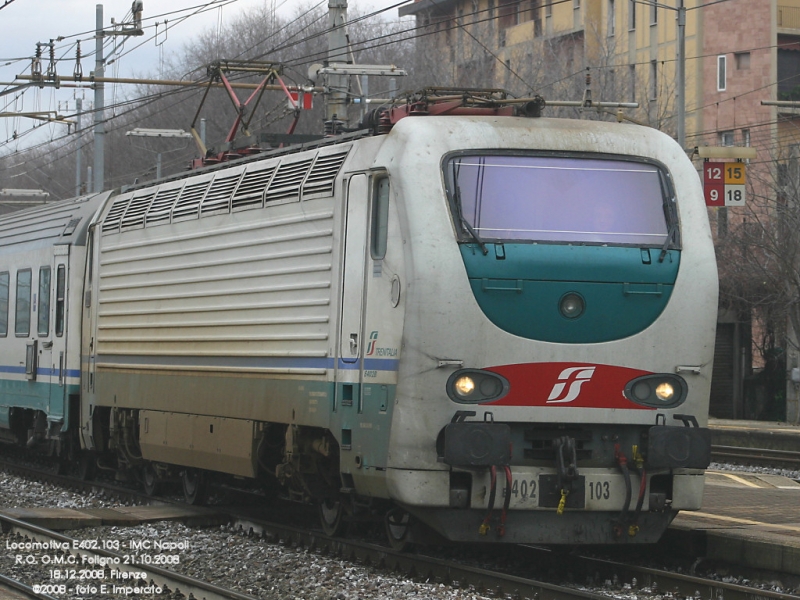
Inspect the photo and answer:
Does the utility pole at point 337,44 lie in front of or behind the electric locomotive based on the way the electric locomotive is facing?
behind

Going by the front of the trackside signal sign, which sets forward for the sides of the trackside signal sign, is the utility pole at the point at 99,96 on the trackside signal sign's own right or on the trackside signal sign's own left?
on the trackside signal sign's own right

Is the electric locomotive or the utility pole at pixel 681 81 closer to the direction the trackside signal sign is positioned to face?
the electric locomotive

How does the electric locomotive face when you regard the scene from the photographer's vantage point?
facing the viewer and to the right of the viewer

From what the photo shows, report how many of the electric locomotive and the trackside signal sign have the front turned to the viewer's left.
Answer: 0

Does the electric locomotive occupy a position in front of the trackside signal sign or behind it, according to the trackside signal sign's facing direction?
in front

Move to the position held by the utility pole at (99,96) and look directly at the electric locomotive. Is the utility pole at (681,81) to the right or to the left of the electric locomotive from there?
left

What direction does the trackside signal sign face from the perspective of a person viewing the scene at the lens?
facing the viewer

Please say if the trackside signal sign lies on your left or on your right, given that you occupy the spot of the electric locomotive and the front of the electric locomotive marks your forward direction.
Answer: on your left

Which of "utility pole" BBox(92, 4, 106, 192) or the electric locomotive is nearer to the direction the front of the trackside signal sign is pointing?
the electric locomotive
